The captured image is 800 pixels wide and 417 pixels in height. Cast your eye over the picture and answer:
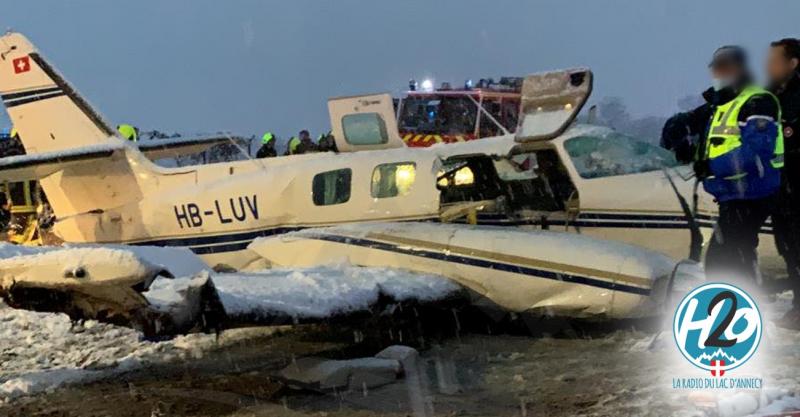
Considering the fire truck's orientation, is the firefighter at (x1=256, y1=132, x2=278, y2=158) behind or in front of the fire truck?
in front

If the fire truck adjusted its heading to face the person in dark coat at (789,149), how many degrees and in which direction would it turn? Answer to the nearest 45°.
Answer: approximately 45° to its left

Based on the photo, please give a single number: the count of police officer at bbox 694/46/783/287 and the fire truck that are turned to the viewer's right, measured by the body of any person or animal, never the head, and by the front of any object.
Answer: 0

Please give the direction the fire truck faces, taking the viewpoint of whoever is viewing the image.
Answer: facing the viewer and to the left of the viewer

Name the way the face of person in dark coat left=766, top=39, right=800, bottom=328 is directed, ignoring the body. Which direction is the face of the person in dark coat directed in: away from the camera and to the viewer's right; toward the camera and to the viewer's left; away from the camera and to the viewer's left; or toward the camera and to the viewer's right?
toward the camera and to the viewer's left

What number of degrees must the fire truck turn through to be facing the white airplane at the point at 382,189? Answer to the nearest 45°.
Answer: approximately 45° to its left

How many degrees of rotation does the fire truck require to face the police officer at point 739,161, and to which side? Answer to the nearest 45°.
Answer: approximately 45° to its left
